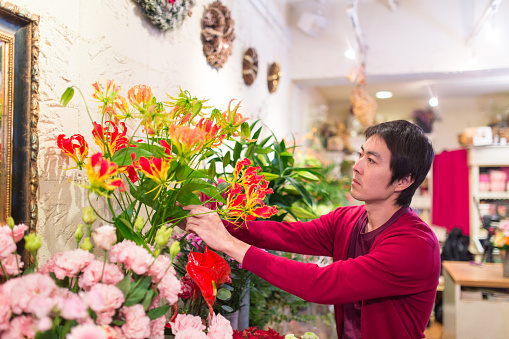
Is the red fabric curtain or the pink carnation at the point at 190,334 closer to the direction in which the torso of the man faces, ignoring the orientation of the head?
the pink carnation

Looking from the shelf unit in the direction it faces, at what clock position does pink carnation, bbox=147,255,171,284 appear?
The pink carnation is roughly at 12 o'clock from the shelf unit.

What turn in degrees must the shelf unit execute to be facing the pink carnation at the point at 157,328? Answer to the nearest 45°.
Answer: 0° — it already faces it

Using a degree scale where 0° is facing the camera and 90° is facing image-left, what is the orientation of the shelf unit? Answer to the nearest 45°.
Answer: approximately 0°

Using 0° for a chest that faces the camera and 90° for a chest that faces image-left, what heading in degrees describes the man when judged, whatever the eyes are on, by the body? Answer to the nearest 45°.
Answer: approximately 45°
